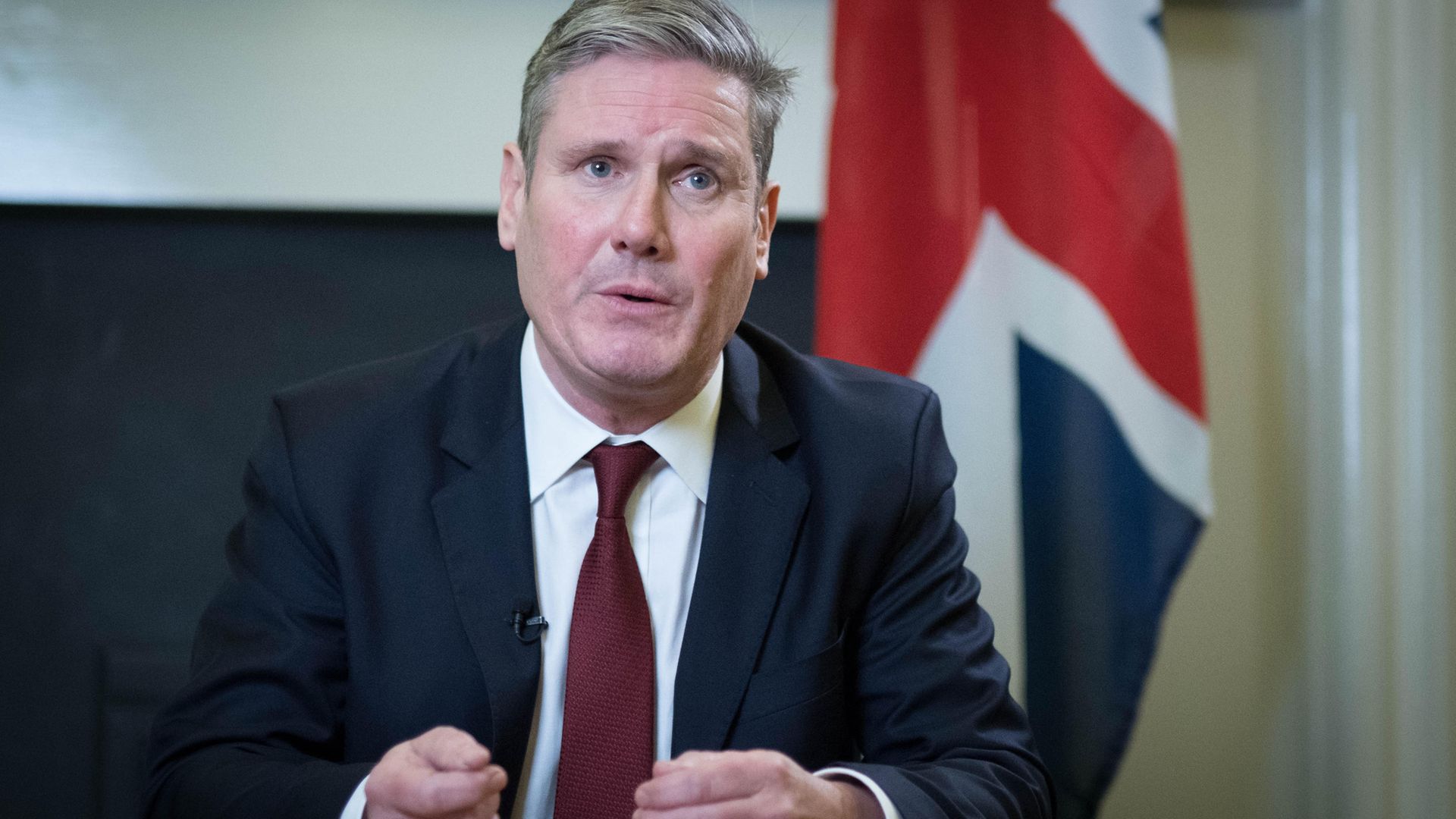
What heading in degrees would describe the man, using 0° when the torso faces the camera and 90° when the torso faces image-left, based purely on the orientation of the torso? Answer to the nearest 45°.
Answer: approximately 0°

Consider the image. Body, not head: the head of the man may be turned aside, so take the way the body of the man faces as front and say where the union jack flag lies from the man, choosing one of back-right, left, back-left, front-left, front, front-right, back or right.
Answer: back-left
